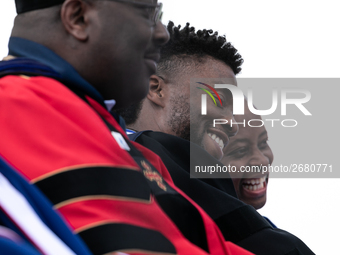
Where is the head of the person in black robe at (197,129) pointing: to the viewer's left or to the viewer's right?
to the viewer's right

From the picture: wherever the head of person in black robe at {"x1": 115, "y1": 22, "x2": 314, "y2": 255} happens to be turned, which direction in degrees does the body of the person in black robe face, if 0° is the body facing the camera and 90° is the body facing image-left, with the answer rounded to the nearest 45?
approximately 270°
